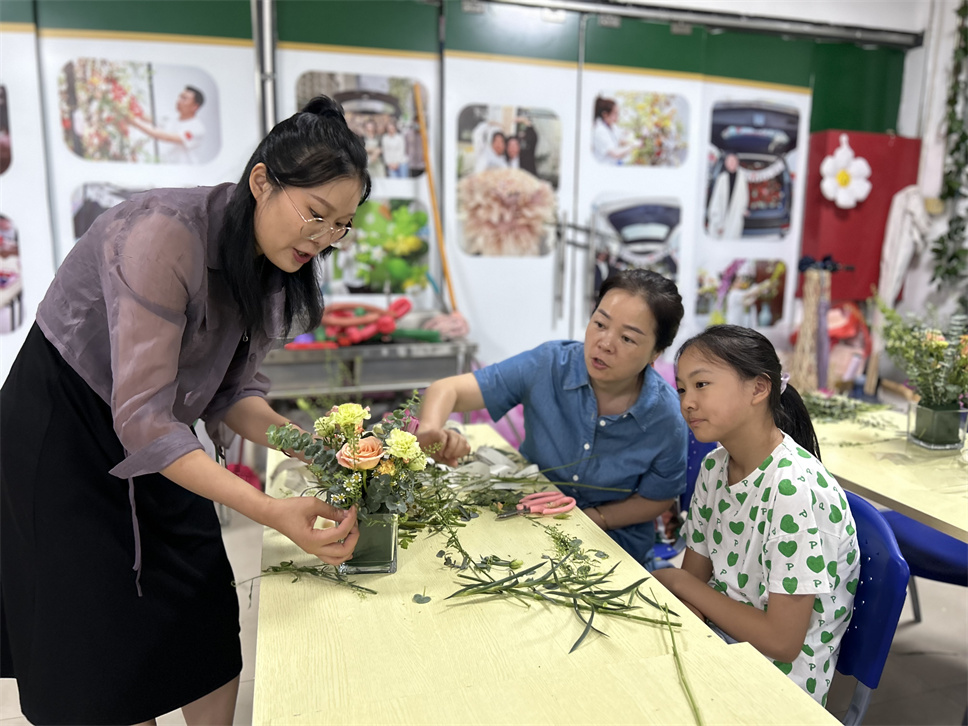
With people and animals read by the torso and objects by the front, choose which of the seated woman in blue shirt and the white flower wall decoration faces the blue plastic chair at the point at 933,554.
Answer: the white flower wall decoration

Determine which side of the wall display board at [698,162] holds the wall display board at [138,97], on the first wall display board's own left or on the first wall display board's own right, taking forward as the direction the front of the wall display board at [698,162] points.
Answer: on the first wall display board's own right

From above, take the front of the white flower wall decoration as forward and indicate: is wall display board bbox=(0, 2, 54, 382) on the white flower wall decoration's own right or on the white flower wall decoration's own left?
on the white flower wall decoration's own right

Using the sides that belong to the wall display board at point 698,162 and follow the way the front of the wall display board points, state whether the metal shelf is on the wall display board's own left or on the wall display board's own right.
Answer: on the wall display board's own right

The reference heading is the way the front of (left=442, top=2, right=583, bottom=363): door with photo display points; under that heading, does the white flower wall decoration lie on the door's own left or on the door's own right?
on the door's own left

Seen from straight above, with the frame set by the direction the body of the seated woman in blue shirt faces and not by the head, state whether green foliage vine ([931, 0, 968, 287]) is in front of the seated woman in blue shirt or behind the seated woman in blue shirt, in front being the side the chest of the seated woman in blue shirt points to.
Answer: behind

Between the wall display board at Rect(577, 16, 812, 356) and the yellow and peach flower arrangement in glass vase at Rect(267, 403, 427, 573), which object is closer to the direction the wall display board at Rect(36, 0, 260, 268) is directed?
the yellow and peach flower arrangement in glass vase

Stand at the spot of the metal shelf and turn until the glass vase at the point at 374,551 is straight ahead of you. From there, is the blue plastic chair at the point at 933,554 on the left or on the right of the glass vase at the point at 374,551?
left

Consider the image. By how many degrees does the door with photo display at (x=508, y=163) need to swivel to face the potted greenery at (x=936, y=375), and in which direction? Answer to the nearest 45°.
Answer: approximately 45° to its left

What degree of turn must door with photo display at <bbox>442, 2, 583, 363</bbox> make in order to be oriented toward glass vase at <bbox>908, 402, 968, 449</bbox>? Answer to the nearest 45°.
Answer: approximately 45° to its left
